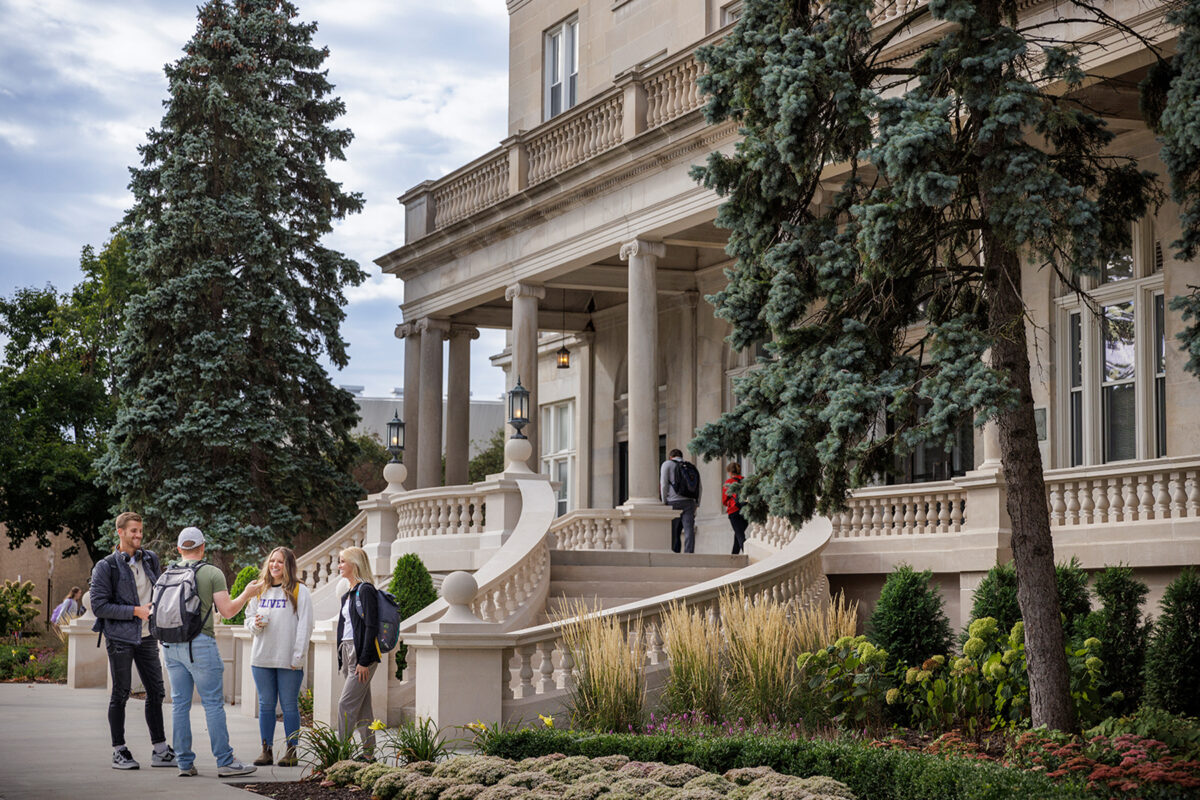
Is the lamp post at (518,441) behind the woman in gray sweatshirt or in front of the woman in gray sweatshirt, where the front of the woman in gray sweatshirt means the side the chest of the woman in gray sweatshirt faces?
behind

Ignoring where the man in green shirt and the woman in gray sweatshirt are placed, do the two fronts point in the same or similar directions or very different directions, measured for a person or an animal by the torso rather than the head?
very different directions

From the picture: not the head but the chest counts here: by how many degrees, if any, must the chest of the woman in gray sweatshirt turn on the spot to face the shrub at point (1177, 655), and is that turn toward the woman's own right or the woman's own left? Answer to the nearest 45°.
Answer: approximately 135° to the woman's own left

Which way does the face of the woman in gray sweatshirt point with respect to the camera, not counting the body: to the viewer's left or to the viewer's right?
to the viewer's left

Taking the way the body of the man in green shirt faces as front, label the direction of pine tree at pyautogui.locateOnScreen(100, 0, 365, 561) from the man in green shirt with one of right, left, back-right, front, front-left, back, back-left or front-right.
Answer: front-left

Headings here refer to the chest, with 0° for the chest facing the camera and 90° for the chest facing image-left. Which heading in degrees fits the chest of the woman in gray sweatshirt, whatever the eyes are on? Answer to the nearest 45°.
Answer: approximately 45°

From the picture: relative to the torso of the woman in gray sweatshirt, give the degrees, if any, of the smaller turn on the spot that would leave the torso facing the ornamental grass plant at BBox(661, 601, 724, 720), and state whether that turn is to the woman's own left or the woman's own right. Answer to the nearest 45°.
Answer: approximately 135° to the woman's own left

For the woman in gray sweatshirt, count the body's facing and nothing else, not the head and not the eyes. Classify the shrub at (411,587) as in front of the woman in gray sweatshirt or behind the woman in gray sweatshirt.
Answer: behind

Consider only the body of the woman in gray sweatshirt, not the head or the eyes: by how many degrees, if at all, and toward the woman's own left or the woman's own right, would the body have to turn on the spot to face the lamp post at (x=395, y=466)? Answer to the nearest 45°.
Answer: approximately 135° to the woman's own right

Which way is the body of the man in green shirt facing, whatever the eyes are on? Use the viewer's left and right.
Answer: facing away from the viewer and to the right of the viewer
